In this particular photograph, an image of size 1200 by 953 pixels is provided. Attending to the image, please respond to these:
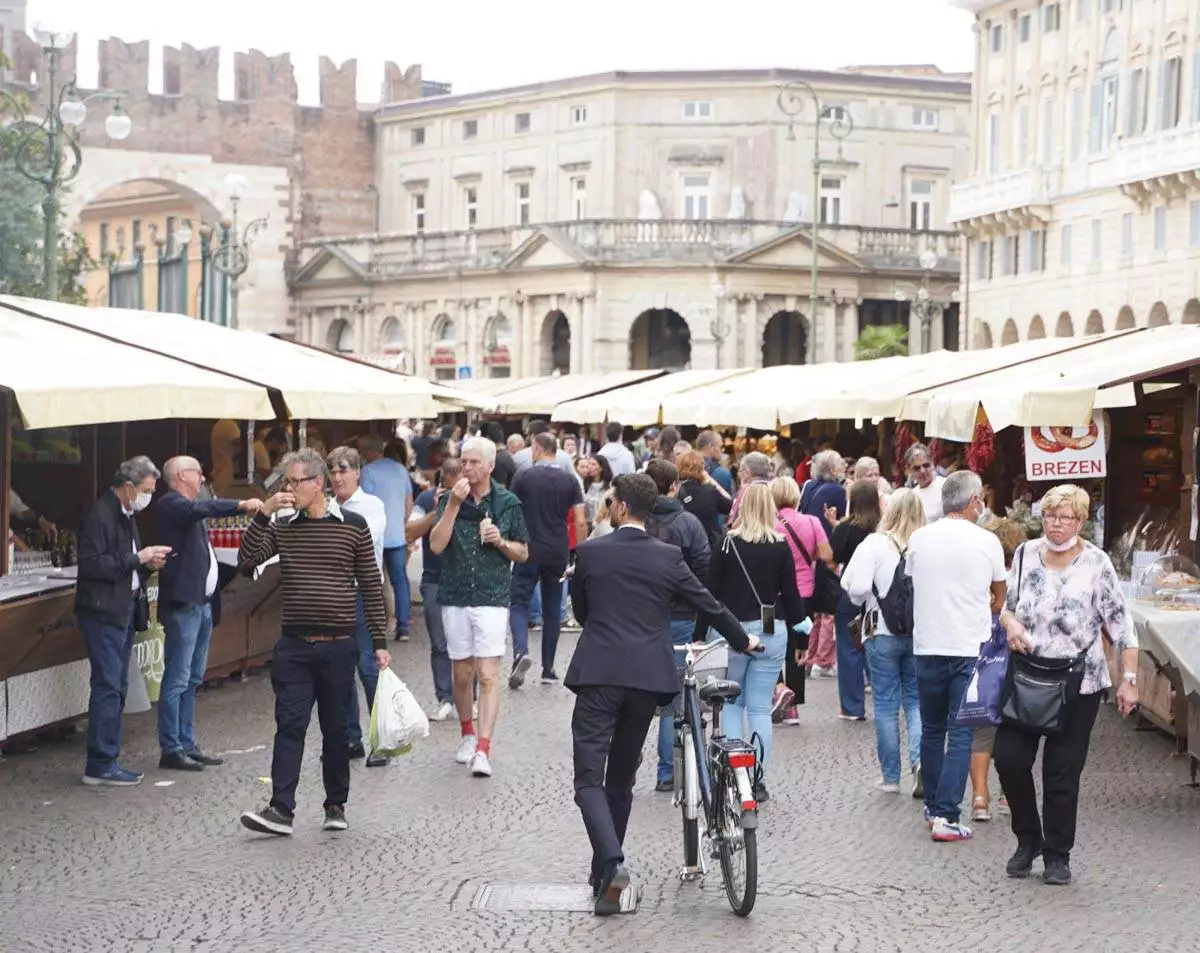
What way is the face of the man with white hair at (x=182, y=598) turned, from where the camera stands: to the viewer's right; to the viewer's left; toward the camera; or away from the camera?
to the viewer's right

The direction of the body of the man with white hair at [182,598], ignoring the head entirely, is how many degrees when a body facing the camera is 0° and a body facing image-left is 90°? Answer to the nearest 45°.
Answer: approximately 270°

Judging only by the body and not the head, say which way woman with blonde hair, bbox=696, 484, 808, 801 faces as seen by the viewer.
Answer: away from the camera

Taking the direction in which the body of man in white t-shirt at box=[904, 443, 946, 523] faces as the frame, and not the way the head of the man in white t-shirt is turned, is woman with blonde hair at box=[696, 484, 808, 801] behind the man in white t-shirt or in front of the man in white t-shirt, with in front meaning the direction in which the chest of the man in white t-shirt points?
in front

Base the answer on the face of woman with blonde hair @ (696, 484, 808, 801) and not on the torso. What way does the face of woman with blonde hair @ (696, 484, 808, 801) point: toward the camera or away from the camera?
away from the camera

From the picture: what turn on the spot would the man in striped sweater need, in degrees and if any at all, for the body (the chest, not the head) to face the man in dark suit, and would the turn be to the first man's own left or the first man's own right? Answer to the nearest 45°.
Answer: approximately 90° to the first man's own left

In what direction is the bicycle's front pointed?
away from the camera

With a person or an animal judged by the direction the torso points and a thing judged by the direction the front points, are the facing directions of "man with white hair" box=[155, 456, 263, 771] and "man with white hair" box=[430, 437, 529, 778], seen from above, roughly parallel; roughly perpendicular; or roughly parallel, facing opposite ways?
roughly perpendicular

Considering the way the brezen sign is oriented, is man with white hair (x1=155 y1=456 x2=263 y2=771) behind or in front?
in front

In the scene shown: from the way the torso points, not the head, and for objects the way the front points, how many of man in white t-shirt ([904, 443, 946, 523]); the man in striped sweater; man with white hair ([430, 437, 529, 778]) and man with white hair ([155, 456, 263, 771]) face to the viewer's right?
1
